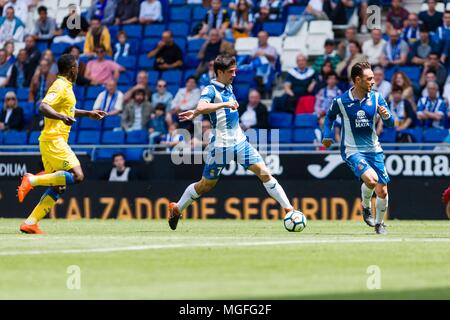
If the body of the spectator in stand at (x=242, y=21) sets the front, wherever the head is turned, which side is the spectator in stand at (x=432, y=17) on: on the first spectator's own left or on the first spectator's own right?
on the first spectator's own left

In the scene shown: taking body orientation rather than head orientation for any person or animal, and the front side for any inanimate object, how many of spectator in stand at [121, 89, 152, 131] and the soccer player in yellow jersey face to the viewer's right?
1

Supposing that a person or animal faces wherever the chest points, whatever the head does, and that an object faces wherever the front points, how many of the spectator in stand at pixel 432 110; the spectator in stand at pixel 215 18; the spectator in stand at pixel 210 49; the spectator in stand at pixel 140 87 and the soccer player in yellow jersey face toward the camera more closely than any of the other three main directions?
4

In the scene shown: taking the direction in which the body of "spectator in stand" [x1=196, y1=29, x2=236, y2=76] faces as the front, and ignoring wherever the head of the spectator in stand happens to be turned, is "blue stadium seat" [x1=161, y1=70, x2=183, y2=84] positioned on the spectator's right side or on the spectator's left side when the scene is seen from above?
on the spectator's right side

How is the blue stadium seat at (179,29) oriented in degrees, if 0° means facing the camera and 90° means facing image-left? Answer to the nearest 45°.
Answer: approximately 0°

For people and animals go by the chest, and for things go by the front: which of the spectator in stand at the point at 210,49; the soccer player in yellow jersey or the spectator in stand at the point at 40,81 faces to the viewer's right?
the soccer player in yellow jersey

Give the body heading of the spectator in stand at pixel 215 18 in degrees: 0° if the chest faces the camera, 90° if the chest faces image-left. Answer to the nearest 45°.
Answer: approximately 0°
